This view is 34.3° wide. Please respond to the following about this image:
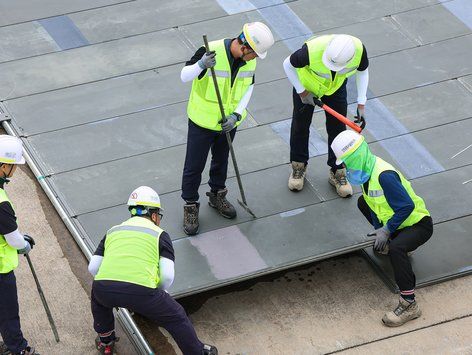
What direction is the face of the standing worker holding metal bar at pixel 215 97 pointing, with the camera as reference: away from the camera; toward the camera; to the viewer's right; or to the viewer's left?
to the viewer's right

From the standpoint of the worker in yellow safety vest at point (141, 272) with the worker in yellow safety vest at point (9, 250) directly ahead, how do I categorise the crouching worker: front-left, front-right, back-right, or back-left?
back-right

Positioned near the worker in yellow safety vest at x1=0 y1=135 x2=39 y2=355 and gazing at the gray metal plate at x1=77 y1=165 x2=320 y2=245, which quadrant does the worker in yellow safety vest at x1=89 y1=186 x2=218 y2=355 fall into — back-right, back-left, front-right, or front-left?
front-right

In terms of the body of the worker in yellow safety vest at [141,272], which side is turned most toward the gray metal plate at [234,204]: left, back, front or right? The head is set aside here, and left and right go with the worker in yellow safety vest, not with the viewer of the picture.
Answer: front

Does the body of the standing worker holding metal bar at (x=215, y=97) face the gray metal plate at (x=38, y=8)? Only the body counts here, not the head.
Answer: no

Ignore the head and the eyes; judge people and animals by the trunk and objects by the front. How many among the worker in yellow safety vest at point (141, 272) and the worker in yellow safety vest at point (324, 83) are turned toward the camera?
1

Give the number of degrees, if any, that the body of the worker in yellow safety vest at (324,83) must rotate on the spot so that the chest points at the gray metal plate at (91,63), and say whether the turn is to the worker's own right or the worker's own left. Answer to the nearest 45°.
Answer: approximately 135° to the worker's own right

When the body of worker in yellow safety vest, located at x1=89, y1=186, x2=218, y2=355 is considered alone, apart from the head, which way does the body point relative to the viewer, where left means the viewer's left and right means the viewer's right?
facing away from the viewer and to the right of the viewer

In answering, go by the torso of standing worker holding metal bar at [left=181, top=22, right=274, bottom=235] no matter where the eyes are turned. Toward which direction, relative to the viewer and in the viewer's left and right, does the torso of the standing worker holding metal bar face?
facing the viewer and to the right of the viewer

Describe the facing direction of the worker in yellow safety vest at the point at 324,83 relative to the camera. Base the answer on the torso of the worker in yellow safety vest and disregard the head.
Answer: toward the camera

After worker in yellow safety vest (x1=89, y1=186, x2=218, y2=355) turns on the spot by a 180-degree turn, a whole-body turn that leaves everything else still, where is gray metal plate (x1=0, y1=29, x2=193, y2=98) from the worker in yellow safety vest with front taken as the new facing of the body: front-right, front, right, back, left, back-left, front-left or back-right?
back-right

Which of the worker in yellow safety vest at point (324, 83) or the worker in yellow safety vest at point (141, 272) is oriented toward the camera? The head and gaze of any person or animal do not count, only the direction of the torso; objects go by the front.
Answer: the worker in yellow safety vest at point (324, 83)

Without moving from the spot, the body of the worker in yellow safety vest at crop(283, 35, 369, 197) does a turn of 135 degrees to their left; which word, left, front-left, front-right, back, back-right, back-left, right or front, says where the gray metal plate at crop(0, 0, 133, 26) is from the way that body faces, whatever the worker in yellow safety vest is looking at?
left

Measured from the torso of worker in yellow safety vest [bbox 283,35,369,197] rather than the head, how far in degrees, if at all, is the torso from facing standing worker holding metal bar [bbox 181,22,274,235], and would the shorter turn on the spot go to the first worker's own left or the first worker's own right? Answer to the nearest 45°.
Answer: approximately 45° to the first worker's own right

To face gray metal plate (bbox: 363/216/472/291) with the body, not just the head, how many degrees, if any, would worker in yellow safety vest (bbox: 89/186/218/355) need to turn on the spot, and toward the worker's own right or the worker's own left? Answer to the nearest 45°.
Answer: approximately 45° to the worker's own right

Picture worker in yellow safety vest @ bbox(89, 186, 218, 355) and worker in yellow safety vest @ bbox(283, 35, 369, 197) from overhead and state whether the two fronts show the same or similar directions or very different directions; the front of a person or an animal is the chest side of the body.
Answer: very different directions

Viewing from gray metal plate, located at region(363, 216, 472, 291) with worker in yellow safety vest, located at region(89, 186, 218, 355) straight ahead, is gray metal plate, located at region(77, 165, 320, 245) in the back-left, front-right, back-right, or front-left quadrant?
front-right

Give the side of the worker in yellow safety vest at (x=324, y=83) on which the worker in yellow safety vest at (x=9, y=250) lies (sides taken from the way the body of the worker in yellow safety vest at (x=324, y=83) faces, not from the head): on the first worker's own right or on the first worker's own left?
on the first worker's own right

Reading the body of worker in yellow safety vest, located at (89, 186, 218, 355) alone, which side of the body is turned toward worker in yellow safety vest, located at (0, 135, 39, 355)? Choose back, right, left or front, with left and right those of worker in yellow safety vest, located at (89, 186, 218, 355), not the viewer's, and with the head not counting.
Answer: left
